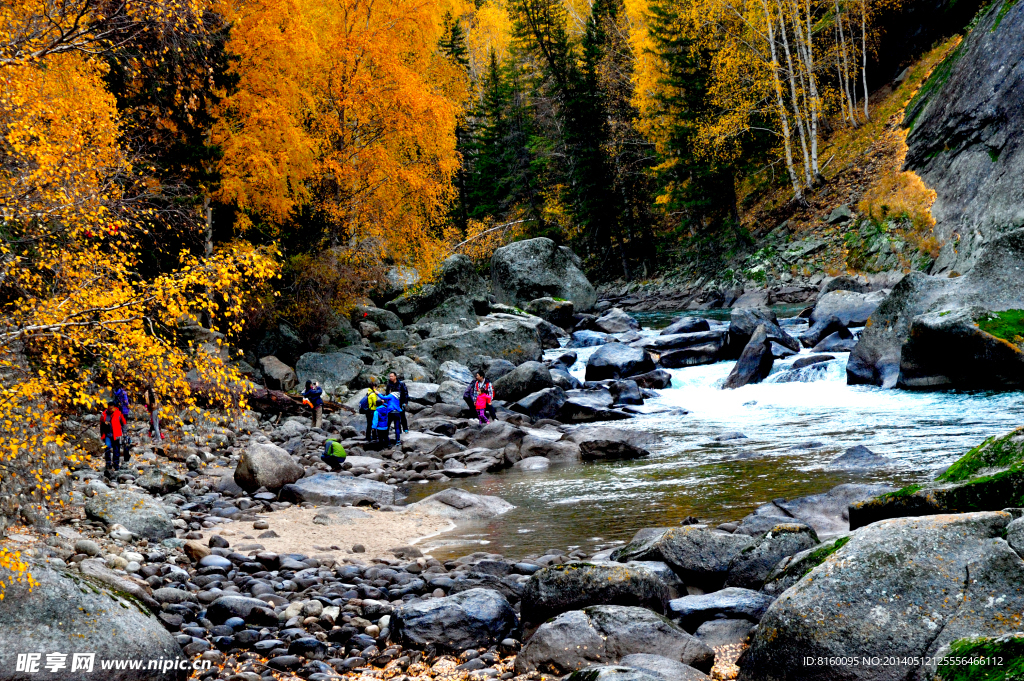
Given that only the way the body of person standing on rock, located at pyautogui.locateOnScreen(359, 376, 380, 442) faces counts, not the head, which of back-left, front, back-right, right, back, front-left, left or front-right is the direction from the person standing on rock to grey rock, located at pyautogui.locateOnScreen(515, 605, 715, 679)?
right

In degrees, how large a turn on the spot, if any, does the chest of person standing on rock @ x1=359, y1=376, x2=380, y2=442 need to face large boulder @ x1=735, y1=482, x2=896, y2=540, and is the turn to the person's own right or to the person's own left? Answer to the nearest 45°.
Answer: approximately 45° to the person's own right

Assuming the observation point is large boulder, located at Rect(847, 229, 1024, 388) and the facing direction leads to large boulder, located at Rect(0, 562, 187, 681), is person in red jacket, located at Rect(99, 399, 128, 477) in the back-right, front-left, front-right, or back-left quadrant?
front-right

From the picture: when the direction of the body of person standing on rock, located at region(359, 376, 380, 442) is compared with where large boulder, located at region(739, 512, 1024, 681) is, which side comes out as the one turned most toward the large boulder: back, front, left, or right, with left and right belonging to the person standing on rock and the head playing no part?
right

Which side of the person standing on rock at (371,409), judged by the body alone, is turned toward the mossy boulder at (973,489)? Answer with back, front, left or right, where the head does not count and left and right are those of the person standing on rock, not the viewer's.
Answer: right

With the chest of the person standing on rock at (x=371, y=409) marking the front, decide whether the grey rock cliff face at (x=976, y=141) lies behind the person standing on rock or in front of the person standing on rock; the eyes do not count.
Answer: in front

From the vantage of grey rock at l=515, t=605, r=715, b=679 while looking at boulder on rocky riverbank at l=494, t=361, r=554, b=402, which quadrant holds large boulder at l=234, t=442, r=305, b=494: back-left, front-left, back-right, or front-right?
front-left

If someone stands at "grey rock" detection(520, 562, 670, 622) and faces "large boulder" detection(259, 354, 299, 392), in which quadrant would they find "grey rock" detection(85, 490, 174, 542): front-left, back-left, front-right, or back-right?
front-left

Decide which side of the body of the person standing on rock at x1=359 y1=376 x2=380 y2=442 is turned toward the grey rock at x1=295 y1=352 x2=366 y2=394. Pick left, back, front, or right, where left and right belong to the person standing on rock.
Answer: left

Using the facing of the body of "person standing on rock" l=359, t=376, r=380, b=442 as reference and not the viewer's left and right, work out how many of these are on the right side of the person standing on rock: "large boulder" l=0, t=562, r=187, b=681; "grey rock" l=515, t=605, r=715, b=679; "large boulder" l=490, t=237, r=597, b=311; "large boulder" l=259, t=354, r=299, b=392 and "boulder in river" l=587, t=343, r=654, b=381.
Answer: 2

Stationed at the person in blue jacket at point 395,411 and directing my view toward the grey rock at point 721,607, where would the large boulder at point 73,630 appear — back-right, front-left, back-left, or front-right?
front-right

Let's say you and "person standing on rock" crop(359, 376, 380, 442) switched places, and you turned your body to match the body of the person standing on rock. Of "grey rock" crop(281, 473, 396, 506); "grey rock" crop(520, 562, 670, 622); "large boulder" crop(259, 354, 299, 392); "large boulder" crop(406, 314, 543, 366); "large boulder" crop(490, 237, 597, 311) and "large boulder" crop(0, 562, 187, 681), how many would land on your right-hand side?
3
